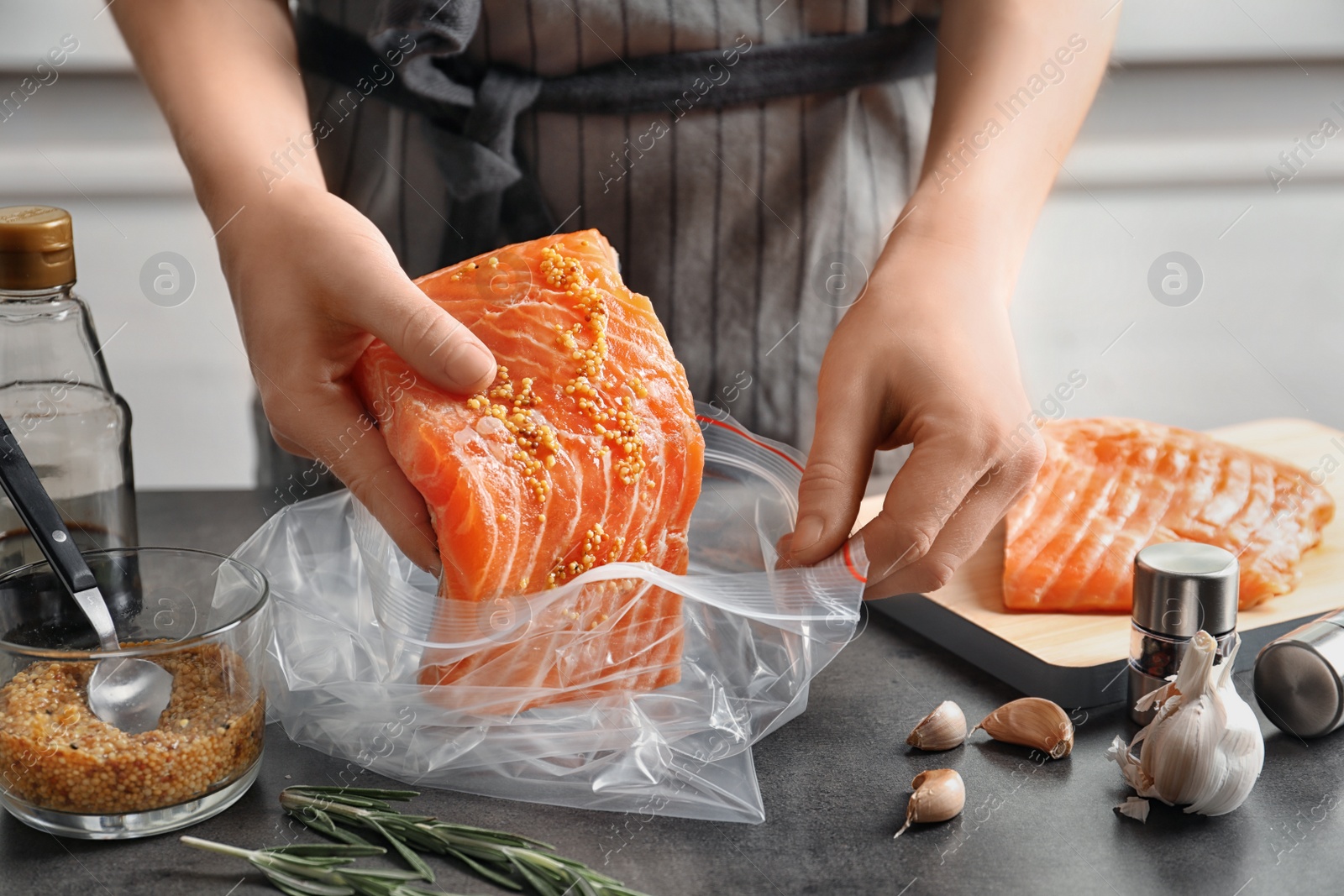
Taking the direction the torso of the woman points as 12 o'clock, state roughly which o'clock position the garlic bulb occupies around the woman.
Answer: The garlic bulb is roughly at 11 o'clock from the woman.

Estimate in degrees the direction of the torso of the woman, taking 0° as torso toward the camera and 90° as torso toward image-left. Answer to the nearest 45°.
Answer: approximately 0°

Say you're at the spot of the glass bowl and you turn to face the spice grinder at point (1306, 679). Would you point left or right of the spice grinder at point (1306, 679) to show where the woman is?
left

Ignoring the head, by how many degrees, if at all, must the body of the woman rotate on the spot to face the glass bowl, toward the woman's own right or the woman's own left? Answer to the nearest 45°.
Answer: approximately 45° to the woman's own right

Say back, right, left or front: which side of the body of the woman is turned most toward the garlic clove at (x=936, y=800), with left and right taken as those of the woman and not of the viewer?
front

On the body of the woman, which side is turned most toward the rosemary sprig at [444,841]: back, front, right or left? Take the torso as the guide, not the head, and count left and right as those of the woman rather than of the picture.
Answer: front
